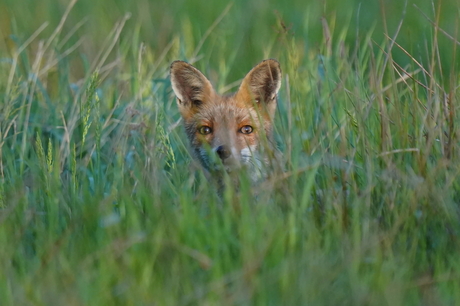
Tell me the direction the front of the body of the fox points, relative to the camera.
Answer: toward the camera
